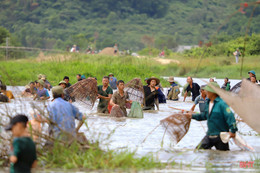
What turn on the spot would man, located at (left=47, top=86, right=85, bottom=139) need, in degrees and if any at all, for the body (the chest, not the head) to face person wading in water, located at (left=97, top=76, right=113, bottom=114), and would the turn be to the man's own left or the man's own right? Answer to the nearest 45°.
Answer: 0° — they already face them

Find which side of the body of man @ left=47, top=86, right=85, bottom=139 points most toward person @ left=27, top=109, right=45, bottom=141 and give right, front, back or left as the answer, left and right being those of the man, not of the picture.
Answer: left

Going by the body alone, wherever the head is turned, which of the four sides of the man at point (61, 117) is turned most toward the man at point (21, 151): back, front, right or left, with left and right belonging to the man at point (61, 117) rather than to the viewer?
back

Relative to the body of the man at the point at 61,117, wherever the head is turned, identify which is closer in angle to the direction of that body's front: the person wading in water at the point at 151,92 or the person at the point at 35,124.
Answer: the person wading in water

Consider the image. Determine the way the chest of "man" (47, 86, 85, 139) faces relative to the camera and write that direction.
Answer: away from the camera

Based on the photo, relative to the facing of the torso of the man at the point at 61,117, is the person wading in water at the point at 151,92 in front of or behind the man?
in front

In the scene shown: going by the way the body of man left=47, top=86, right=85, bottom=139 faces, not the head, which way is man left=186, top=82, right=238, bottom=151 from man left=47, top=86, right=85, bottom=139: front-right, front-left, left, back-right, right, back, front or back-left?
right

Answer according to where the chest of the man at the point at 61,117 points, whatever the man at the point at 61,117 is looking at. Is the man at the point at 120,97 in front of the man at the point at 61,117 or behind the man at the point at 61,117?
in front
